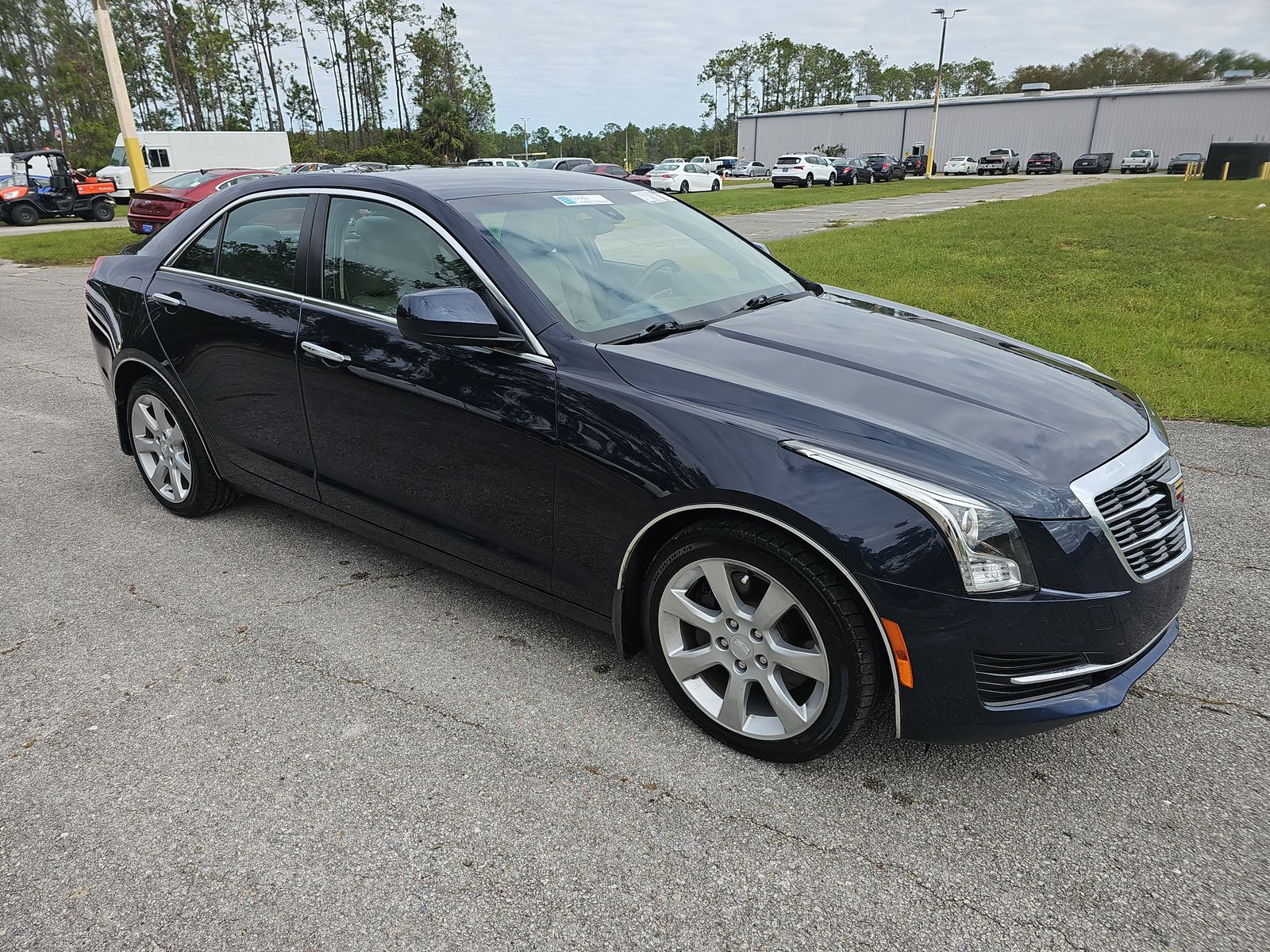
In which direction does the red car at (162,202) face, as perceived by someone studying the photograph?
facing away from the viewer and to the right of the viewer

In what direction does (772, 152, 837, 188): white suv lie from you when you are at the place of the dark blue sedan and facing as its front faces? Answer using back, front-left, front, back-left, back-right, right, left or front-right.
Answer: back-left

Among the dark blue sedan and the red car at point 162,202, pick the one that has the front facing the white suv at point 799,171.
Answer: the red car

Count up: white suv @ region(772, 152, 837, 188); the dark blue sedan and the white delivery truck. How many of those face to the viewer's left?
1

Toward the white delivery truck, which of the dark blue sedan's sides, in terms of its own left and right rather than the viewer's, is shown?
back

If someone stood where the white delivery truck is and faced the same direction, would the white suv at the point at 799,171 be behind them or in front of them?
behind

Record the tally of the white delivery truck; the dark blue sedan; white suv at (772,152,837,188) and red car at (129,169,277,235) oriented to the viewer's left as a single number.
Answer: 1

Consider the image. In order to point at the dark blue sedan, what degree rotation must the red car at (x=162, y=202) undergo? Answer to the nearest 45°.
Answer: approximately 135° to its right

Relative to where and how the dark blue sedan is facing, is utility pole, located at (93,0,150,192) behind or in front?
behind

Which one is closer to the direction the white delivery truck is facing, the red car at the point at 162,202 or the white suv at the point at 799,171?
the red car

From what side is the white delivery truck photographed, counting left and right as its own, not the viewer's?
left

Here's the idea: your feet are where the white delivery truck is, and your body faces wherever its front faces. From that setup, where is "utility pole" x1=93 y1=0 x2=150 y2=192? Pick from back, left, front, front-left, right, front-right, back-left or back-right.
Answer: left

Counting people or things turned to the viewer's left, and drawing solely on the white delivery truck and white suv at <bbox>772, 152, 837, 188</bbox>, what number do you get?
1

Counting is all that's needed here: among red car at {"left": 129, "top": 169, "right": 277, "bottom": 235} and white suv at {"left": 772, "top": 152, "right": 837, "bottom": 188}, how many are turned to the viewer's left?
0

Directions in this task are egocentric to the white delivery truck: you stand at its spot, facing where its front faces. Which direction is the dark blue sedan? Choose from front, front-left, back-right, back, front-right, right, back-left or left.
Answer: left
